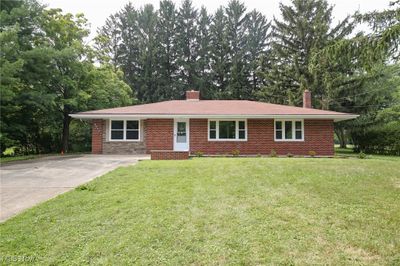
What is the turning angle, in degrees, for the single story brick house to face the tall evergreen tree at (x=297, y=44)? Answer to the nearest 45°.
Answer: approximately 135° to its left

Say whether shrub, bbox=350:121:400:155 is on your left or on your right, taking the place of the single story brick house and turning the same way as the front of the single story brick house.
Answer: on your left

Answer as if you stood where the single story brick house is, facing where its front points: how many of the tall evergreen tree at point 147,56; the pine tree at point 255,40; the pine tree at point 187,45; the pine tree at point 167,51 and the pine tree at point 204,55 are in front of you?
0

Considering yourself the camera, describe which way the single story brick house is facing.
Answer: facing the viewer

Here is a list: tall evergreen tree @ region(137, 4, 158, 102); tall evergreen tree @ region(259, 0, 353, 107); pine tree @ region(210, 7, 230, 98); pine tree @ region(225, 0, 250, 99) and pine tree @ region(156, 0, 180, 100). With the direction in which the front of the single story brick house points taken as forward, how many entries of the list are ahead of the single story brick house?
0

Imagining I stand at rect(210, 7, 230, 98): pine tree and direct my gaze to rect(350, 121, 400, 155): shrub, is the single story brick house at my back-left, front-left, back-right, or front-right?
front-right

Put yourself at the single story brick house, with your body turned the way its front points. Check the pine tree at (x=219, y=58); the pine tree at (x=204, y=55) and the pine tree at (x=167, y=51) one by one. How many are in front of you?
0

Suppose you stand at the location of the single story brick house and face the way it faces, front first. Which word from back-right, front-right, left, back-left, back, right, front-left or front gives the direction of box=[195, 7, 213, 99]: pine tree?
back

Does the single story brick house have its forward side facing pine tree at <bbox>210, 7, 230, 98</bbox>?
no

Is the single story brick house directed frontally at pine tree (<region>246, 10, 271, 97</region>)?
no

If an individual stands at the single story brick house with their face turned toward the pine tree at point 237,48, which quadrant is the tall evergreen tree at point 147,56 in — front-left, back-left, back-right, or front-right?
front-left

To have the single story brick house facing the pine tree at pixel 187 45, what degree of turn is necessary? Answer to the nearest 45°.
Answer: approximately 180°

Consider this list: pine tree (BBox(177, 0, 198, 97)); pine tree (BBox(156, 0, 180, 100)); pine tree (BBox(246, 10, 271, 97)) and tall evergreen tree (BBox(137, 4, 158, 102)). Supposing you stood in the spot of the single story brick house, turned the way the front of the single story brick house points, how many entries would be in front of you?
0

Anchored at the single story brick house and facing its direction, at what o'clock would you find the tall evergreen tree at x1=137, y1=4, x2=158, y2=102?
The tall evergreen tree is roughly at 5 o'clock from the single story brick house.

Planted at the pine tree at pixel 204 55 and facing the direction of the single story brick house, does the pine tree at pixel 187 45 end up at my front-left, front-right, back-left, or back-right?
back-right
